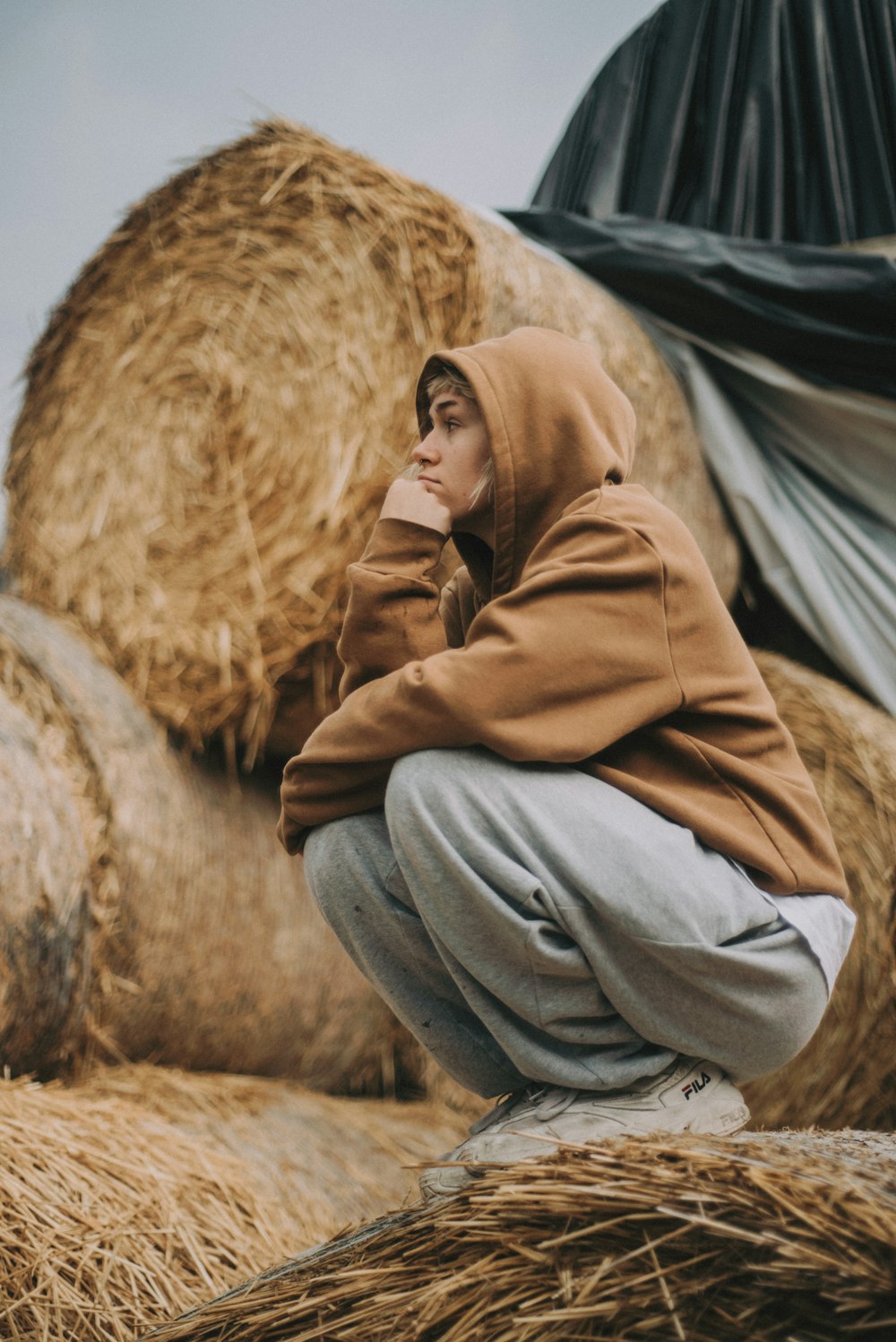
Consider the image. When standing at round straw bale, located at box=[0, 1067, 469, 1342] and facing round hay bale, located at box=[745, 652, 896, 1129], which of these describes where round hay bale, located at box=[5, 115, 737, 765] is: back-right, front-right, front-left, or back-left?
front-left

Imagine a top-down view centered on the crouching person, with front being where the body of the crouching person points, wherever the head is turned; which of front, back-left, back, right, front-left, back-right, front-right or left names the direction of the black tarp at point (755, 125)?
right

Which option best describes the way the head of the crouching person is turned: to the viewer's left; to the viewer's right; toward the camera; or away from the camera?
to the viewer's left

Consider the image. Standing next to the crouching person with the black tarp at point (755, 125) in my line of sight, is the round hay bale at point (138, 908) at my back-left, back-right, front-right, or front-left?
front-left

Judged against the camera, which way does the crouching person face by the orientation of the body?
to the viewer's left

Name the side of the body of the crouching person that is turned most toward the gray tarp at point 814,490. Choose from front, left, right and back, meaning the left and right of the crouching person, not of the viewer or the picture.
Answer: right

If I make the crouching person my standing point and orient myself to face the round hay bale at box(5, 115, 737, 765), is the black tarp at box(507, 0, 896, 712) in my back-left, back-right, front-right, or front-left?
front-right

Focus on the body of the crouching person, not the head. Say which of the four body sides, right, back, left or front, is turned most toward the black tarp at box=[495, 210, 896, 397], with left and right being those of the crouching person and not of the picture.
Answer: right

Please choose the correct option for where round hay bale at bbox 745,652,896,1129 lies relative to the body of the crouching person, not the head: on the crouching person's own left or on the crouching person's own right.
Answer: on the crouching person's own right
